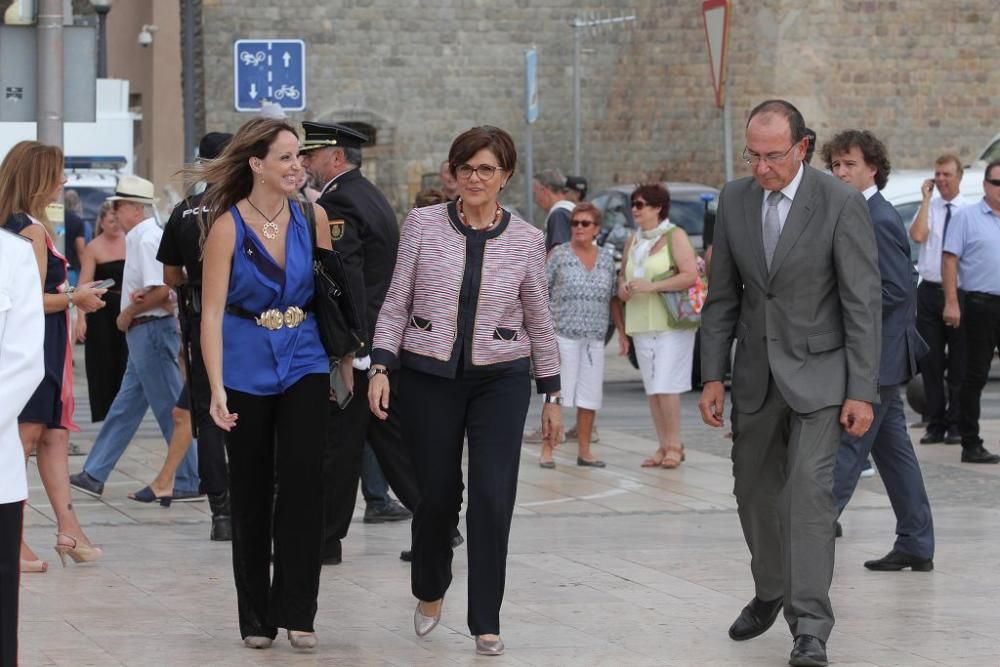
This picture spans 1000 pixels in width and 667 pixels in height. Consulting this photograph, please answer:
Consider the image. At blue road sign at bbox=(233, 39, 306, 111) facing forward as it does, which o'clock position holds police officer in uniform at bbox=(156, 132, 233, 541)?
The police officer in uniform is roughly at 12 o'clock from the blue road sign.

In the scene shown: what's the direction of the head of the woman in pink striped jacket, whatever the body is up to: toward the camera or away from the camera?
toward the camera

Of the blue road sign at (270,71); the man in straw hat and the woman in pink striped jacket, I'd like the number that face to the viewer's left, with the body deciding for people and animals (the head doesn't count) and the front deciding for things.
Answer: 1

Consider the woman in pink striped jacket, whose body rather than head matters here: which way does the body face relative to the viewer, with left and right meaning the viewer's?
facing the viewer

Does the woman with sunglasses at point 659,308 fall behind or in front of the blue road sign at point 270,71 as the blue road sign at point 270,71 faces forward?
in front

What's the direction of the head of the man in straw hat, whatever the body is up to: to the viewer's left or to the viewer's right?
to the viewer's left

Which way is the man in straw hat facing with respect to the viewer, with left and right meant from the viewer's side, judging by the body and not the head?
facing to the left of the viewer

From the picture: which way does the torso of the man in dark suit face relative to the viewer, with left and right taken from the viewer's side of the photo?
facing to the left of the viewer

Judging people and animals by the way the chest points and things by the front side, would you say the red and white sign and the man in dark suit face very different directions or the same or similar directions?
same or similar directions

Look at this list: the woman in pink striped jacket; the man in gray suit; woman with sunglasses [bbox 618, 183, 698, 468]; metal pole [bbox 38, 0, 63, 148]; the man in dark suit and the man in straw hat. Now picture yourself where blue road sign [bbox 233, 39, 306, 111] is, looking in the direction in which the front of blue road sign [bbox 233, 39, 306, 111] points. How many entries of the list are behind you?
0

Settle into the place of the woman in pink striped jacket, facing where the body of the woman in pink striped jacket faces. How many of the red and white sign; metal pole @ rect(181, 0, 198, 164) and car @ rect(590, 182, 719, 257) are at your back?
3

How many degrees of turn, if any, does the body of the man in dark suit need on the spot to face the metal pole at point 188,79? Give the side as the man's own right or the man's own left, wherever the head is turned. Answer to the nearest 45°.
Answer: approximately 45° to the man's own right

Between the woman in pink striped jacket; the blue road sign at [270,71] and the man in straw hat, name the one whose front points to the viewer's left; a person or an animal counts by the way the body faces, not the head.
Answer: the man in straw hat

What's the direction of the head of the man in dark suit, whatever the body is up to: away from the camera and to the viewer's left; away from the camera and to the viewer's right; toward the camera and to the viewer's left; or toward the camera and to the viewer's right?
toward the camera and to the viewer's left

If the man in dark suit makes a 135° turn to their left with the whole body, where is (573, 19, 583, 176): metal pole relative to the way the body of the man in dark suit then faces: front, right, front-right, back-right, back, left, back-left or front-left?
back-left

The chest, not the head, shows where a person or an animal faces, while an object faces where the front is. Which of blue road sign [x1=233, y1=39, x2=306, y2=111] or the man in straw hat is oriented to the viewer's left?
the man in straw hat

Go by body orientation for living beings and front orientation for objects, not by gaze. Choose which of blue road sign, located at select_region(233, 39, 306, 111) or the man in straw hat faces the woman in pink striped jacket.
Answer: the blue road sign
